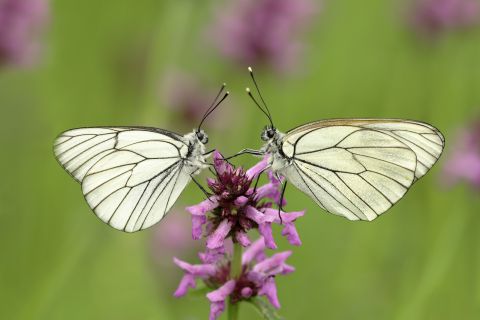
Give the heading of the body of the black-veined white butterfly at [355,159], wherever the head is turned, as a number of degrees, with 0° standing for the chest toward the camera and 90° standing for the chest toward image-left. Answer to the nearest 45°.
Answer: approximately 90°

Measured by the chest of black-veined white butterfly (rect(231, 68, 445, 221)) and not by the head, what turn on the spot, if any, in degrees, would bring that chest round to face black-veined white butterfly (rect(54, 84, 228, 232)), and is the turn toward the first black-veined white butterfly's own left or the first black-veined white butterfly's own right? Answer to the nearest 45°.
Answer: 0° — it already faces it

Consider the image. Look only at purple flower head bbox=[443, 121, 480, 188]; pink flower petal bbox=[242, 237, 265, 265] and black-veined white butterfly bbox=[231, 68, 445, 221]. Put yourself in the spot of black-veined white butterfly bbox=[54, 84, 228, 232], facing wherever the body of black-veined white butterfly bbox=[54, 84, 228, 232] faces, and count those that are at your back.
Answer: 0

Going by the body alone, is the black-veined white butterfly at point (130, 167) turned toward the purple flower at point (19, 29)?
no

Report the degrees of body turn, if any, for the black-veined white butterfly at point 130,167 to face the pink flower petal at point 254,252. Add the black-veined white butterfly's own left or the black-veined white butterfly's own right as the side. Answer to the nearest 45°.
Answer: approximately 45° to the black-veined white butterfly's own right

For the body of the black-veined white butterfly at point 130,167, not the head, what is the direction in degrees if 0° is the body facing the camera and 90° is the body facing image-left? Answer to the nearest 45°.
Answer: approximately 270°

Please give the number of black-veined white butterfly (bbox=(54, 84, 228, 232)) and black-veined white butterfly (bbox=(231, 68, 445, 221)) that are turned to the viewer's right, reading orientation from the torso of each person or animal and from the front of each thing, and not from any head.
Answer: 1
